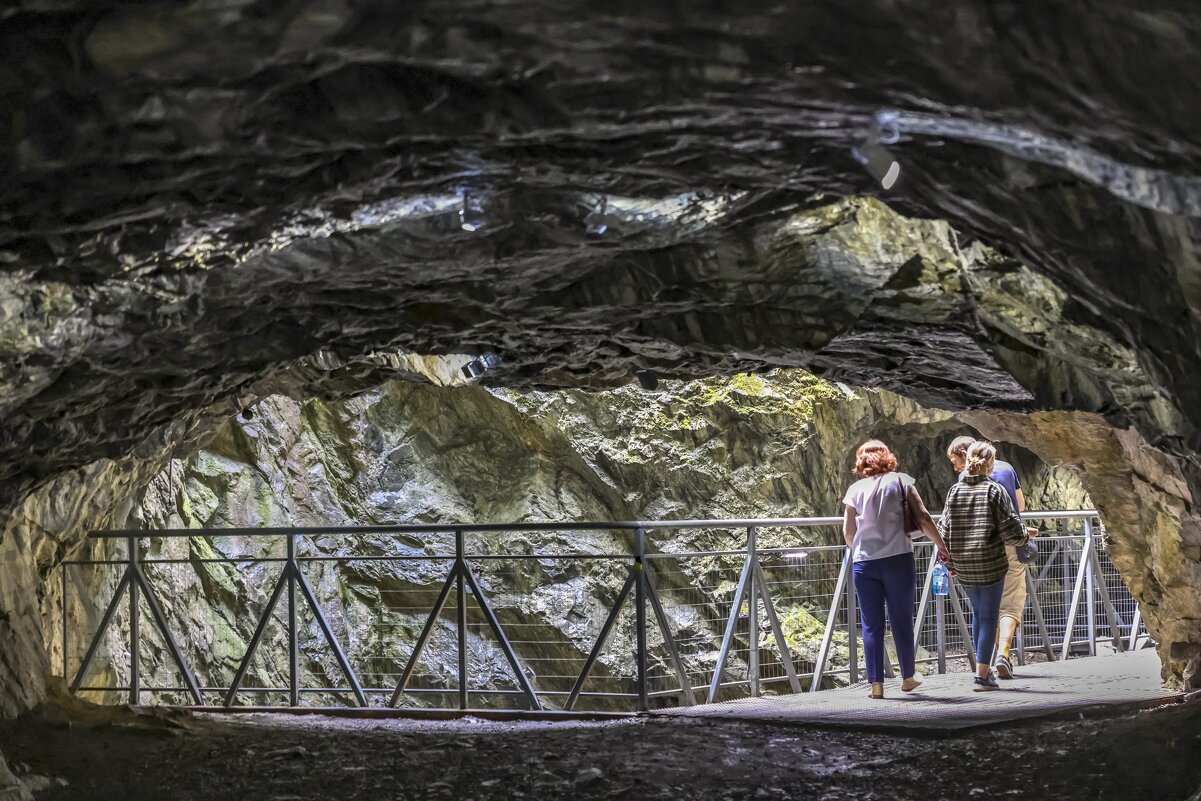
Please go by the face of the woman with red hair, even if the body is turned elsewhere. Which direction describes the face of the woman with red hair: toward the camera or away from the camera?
away from the camera

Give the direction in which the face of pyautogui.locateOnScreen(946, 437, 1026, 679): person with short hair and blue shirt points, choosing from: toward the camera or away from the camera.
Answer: away from the camera

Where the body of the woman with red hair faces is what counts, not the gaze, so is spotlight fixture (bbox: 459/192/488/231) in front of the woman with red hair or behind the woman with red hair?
behind

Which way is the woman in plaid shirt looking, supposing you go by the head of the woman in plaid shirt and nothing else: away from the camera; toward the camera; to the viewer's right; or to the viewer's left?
away from the camera

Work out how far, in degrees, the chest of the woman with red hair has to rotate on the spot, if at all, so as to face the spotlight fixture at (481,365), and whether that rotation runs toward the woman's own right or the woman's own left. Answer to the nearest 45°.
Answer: approximately 90° to the woman's own left

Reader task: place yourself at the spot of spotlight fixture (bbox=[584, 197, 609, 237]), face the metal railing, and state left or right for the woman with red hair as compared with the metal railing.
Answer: right

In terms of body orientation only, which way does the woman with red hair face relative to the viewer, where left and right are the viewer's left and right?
facing away from the viewer
